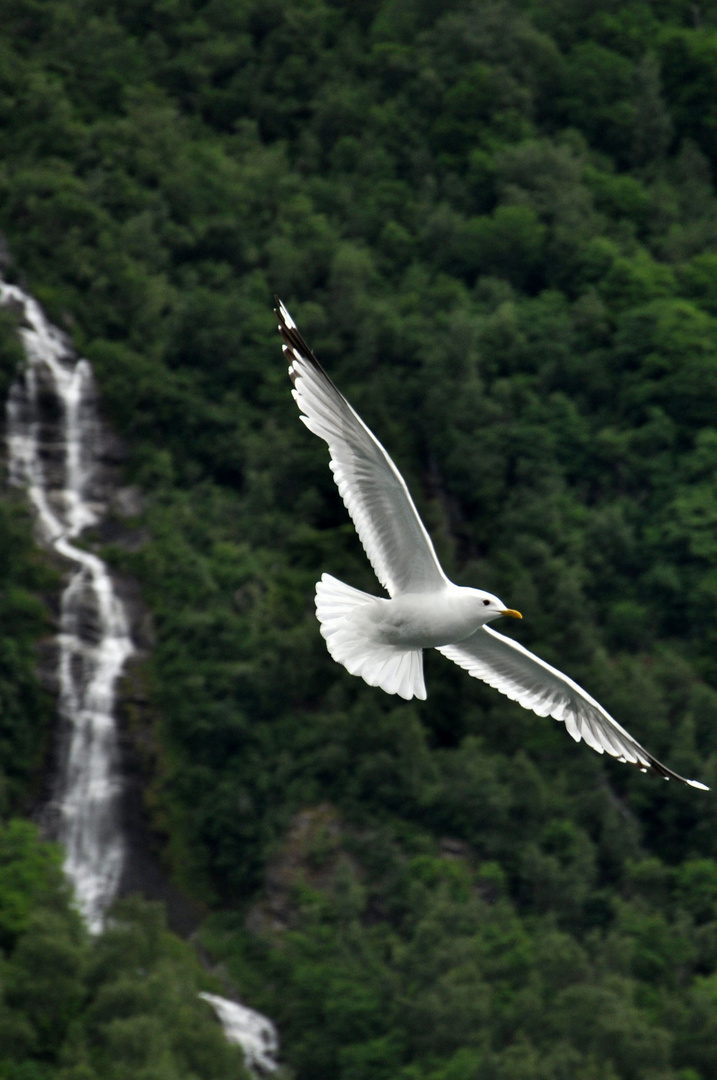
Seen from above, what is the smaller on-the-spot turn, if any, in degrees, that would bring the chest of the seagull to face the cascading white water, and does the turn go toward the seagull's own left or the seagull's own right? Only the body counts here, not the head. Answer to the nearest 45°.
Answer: approximately 90° to the seagull's own left

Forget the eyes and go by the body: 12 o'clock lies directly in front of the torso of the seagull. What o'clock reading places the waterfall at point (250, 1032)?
The waterfall is roughly at 9 o'clock from the seagull.

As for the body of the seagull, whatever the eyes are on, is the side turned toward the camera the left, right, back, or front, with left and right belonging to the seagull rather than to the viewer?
right
